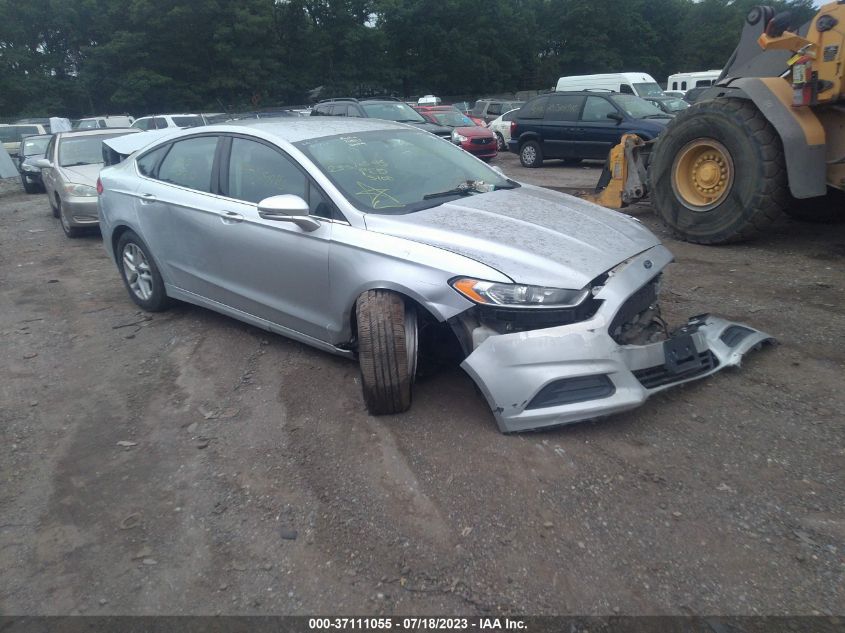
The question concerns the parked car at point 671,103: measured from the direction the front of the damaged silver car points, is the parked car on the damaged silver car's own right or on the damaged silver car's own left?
on the damaged silver car's own left

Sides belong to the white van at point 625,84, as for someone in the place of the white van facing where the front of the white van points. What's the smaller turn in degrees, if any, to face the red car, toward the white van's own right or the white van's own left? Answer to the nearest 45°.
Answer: approximately 90° to the white van's own right

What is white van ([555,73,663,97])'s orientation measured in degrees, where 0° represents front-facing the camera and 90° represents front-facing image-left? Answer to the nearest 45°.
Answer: approximately 315°

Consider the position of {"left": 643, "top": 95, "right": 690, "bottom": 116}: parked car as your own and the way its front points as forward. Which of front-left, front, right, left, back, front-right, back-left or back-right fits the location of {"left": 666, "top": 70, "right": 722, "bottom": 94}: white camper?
back-left

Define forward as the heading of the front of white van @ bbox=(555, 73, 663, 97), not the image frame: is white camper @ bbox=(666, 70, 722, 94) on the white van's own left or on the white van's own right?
on the white van's own left

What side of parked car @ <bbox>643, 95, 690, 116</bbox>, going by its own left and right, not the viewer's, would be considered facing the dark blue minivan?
right

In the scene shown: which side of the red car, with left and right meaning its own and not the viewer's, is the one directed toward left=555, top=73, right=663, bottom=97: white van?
left

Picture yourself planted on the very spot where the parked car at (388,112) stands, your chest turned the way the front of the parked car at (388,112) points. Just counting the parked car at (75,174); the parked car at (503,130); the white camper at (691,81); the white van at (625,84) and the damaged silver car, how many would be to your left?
3

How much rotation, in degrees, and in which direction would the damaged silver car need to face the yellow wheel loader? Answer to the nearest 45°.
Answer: approximately 90° to its left
